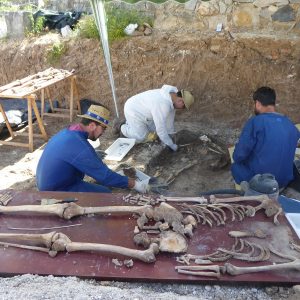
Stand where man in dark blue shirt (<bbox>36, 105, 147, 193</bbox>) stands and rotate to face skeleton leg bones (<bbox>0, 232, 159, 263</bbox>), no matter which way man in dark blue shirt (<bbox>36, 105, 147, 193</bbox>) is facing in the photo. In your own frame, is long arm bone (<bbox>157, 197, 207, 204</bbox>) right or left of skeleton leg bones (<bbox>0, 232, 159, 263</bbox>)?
left

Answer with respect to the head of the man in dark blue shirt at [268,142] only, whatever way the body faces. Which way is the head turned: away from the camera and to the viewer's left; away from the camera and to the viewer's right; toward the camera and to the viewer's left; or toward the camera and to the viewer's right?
away from the camera and to the viewer's left

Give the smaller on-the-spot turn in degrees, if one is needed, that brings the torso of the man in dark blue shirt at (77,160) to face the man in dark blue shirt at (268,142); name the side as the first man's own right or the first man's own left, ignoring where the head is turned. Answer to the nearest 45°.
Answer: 0° — they already face them

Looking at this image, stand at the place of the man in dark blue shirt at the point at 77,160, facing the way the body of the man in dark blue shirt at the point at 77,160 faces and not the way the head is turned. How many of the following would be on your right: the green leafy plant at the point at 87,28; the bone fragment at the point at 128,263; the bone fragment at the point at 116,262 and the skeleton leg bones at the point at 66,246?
3

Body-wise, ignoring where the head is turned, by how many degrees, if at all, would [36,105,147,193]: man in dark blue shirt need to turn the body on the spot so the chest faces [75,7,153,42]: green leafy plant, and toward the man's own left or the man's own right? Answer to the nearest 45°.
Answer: approximately 90° to the man's own left

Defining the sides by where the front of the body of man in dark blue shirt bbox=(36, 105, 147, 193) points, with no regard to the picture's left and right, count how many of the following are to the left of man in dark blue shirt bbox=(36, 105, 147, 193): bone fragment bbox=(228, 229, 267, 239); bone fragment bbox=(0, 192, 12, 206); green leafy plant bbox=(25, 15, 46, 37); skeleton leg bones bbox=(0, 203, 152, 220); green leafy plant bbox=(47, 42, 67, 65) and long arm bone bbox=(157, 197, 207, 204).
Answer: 2

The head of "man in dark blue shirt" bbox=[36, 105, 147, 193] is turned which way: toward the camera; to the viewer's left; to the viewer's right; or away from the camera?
to the viewer's right

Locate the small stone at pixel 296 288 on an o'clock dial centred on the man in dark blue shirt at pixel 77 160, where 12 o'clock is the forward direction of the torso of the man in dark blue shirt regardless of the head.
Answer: The small stone is roughly at 2 o'clock from the man in dark blue shirt.

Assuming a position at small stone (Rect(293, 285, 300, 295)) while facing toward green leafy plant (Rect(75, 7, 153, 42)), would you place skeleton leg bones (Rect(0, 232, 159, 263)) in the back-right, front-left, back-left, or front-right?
front-left

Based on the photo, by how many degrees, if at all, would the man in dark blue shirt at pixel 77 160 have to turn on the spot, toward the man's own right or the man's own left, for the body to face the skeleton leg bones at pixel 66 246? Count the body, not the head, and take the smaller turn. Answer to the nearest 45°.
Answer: approximately 90° to the man's own right

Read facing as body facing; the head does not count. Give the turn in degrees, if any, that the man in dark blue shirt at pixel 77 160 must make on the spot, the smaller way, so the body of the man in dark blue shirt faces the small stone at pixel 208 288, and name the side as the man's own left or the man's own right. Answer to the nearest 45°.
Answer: approximately 90° to the man's own right

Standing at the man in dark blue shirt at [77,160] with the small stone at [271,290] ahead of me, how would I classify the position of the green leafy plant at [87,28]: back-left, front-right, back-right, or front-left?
back-left

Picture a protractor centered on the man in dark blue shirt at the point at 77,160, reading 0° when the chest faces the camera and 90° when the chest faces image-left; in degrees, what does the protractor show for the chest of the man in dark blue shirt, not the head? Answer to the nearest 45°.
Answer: approximately 270°

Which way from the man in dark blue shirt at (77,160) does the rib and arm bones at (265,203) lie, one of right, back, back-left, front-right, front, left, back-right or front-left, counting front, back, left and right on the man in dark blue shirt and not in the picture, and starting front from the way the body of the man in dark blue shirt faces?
front-right

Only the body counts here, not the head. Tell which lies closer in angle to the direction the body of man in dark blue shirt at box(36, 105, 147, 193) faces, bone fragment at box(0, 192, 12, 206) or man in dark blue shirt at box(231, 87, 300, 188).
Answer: the man in dark blue shirt

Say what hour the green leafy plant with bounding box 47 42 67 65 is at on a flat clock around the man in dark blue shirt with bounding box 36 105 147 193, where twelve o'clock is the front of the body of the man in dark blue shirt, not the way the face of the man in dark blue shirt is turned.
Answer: The green leafy plant is roughly at 9 o'clock from the man in dark blue shirt.

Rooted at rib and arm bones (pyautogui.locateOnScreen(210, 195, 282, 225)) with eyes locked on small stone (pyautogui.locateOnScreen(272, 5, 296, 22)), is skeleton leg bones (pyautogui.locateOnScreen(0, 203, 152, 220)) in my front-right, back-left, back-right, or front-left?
back-left

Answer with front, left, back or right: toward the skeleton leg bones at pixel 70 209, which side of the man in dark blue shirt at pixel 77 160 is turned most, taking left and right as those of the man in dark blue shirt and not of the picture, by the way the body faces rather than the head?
right
